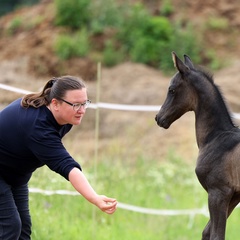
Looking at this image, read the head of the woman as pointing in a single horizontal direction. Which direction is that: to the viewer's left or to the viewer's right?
to the viewer's right

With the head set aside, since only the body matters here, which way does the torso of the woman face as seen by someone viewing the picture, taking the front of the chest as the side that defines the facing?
to the viewer's right
